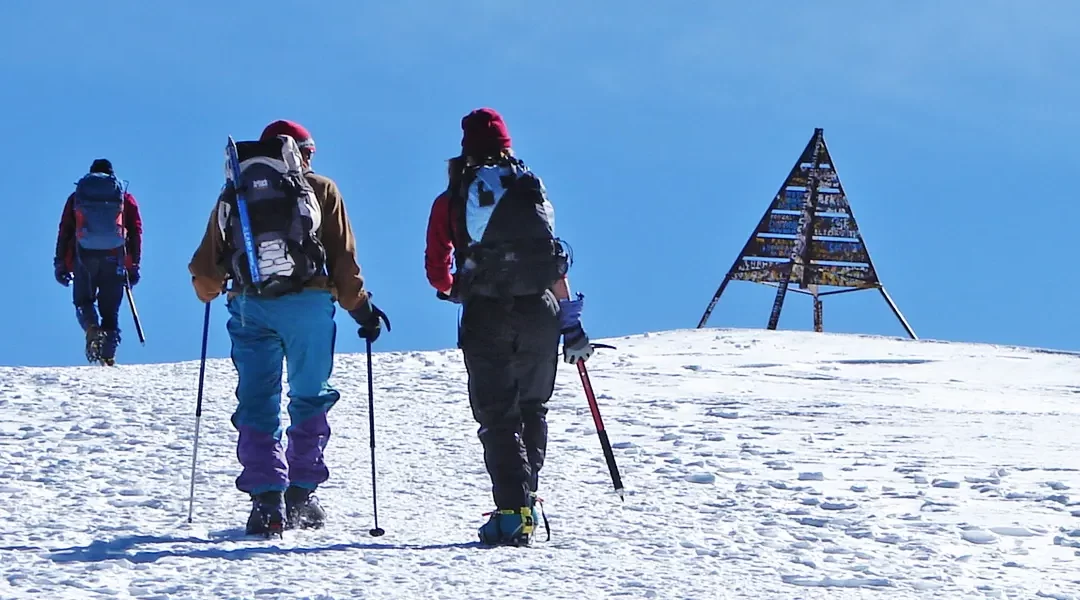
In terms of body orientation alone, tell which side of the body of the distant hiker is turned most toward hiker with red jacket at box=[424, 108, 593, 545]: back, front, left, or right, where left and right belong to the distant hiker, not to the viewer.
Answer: back

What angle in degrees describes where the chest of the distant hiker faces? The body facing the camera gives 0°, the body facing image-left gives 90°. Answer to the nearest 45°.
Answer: approximately 180°

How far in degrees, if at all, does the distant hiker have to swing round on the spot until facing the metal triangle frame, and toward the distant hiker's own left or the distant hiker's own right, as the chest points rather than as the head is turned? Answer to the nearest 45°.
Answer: approximately 90° to the distant hiker's own right

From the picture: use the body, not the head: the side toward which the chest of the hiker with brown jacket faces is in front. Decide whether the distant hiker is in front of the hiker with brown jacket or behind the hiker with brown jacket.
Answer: in front

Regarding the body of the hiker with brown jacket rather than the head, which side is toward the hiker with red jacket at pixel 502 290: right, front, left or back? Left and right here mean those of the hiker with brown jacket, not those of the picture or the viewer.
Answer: right

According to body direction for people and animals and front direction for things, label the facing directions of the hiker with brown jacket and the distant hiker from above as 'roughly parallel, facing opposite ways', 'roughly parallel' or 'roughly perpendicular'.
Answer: roughly parallel

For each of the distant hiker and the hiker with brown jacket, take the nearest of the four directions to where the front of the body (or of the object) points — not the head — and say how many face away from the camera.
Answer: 2

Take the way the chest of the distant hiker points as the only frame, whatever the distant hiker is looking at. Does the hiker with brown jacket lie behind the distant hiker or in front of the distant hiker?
behind

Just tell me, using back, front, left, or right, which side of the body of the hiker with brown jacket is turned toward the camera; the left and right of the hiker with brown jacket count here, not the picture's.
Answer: back
